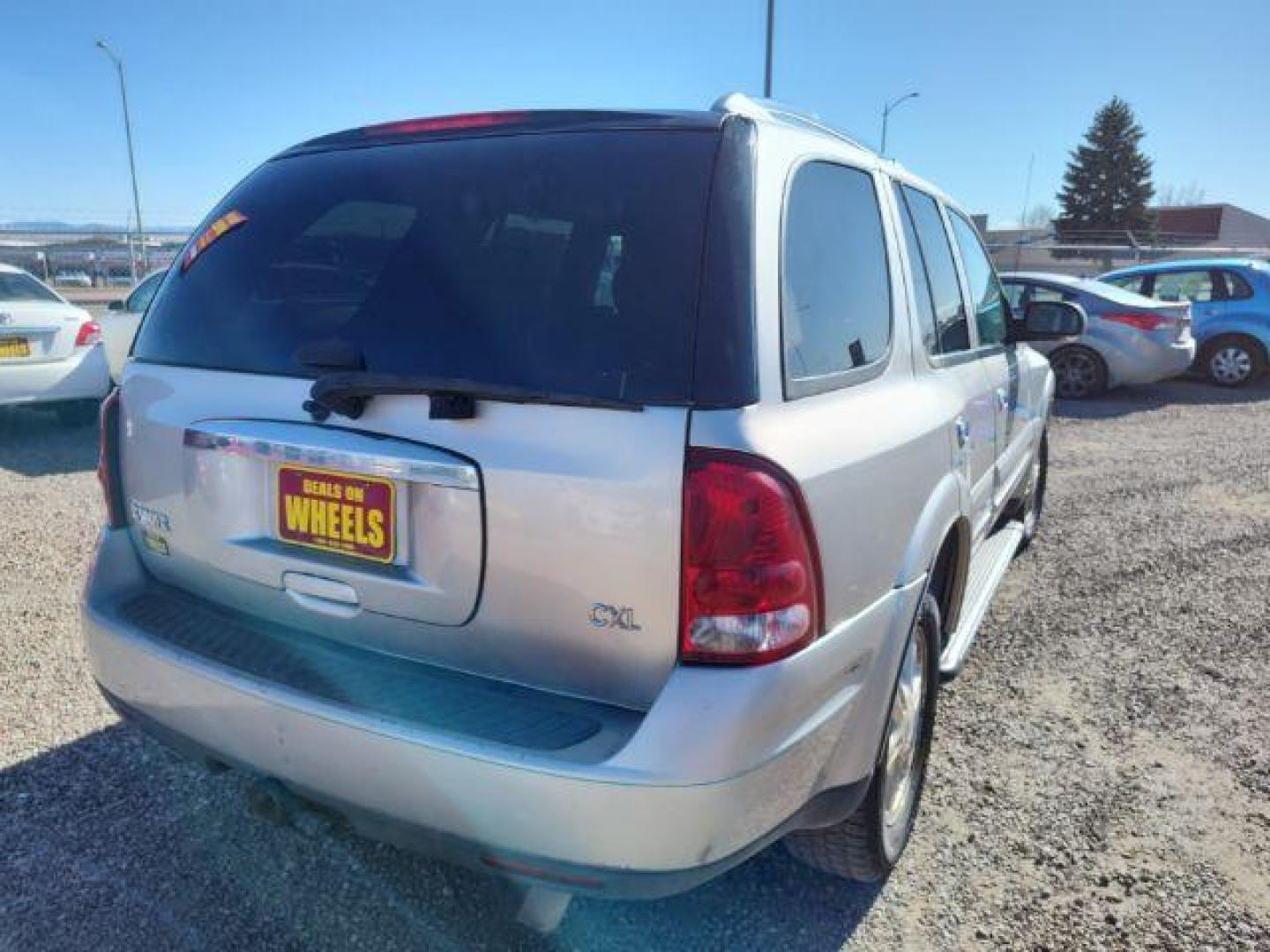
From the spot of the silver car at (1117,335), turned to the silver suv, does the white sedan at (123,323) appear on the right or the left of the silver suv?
right

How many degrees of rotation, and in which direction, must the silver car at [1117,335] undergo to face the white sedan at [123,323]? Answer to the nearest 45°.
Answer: approximately 90° to its left

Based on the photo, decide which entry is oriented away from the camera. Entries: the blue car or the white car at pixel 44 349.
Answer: the white car

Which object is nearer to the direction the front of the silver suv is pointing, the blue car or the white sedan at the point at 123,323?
the blue car

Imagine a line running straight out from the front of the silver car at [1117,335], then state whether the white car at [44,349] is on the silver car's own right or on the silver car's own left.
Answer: on the silver car's own left

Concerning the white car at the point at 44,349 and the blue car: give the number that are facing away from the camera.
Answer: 1

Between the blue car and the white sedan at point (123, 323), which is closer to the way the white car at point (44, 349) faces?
the white sedan

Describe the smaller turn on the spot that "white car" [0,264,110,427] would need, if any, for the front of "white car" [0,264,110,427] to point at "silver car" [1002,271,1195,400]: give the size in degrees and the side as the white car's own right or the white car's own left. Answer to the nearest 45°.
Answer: approximately 90° to the white car's own right

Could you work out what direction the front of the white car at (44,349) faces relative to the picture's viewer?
facing away from the viewer

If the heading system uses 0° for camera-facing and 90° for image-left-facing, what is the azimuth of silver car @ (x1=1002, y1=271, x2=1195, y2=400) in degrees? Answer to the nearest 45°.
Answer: approximately 135°

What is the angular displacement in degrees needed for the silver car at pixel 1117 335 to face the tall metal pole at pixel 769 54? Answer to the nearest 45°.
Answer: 0° — it already faces it

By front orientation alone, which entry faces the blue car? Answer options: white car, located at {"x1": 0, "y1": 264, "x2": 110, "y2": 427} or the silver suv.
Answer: the silver suv
